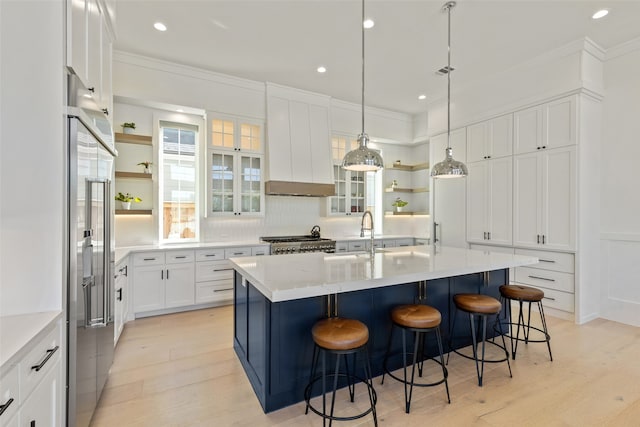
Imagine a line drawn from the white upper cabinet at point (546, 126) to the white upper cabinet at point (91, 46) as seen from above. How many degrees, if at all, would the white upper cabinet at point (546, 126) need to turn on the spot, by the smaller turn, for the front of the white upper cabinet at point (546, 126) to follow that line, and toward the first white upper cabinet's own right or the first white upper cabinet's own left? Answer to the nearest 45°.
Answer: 0° — it already faces it

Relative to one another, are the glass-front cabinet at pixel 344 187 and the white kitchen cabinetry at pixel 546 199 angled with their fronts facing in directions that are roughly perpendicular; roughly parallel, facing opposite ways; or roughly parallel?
roughly perpendicular

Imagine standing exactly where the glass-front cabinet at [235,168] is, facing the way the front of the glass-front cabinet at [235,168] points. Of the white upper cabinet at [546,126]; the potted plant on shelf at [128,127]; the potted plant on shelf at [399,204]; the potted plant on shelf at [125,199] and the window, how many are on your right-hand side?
3

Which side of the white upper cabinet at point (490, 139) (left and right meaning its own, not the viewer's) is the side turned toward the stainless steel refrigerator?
front

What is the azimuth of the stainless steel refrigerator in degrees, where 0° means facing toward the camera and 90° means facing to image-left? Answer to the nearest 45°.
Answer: approximately 270°

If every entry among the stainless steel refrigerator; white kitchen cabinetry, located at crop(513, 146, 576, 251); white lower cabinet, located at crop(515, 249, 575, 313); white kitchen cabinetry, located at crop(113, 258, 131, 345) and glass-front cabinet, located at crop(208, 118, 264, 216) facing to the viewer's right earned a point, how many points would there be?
2

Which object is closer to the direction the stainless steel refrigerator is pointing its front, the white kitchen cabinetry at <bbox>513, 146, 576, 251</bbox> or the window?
the white kitchen cabinetry

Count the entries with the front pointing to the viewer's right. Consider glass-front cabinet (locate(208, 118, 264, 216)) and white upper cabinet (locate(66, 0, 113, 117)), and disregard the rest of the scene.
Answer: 1

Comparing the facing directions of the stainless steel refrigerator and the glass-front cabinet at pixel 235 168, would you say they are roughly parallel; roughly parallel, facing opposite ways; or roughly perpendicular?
roughly perpendicular

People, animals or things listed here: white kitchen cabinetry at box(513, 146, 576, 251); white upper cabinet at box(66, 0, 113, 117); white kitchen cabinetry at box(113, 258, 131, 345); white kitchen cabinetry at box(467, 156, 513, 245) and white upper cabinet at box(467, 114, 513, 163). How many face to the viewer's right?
2

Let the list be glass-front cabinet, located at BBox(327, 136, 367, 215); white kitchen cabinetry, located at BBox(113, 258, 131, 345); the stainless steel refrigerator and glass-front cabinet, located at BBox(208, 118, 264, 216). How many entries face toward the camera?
2
